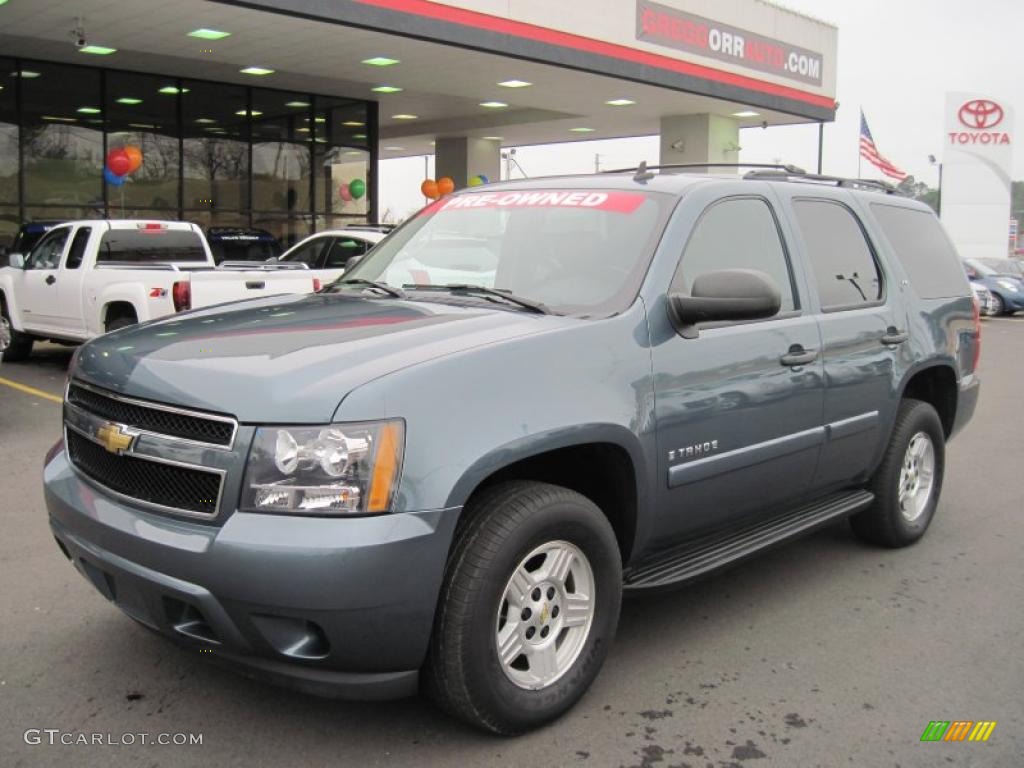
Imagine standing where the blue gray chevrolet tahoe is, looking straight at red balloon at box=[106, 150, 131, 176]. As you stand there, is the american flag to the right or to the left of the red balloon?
right

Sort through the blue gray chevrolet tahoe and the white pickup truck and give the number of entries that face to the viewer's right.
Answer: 0

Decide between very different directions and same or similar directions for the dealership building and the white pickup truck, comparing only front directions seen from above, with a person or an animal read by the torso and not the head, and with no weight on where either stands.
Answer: very different directions

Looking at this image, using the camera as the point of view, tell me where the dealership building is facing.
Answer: facing the viewer and to the right of the viewer

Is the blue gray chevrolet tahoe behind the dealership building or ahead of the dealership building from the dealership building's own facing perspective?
ahead

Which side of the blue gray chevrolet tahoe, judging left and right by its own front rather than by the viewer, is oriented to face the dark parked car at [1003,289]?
back

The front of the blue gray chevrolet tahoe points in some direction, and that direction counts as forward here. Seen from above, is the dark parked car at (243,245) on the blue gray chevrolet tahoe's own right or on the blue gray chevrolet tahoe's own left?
on the blue gray chevrolet tahoe's own right

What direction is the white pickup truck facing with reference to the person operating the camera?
facing away from the viewer and to the left of the viewer

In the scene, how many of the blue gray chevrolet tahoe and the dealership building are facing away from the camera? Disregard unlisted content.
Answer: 0

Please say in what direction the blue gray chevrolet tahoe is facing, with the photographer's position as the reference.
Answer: facing the viewer and to the left of the viewer

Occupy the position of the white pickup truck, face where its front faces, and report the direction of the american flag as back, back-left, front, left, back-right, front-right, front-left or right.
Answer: right
